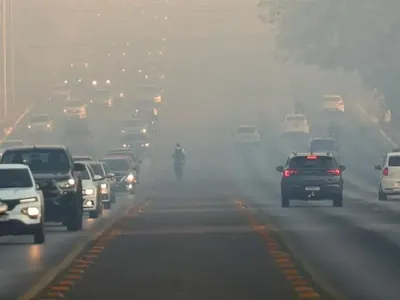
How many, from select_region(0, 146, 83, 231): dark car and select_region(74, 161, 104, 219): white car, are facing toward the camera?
2

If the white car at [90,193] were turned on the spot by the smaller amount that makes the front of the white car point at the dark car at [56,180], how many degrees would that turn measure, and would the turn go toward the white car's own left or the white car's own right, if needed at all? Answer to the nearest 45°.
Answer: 0° — it already faces it
